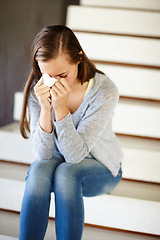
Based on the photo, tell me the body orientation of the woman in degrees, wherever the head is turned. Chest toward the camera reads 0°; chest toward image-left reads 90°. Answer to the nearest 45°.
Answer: approximately 45°

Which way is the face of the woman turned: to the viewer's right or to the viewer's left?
to the viewer's left
